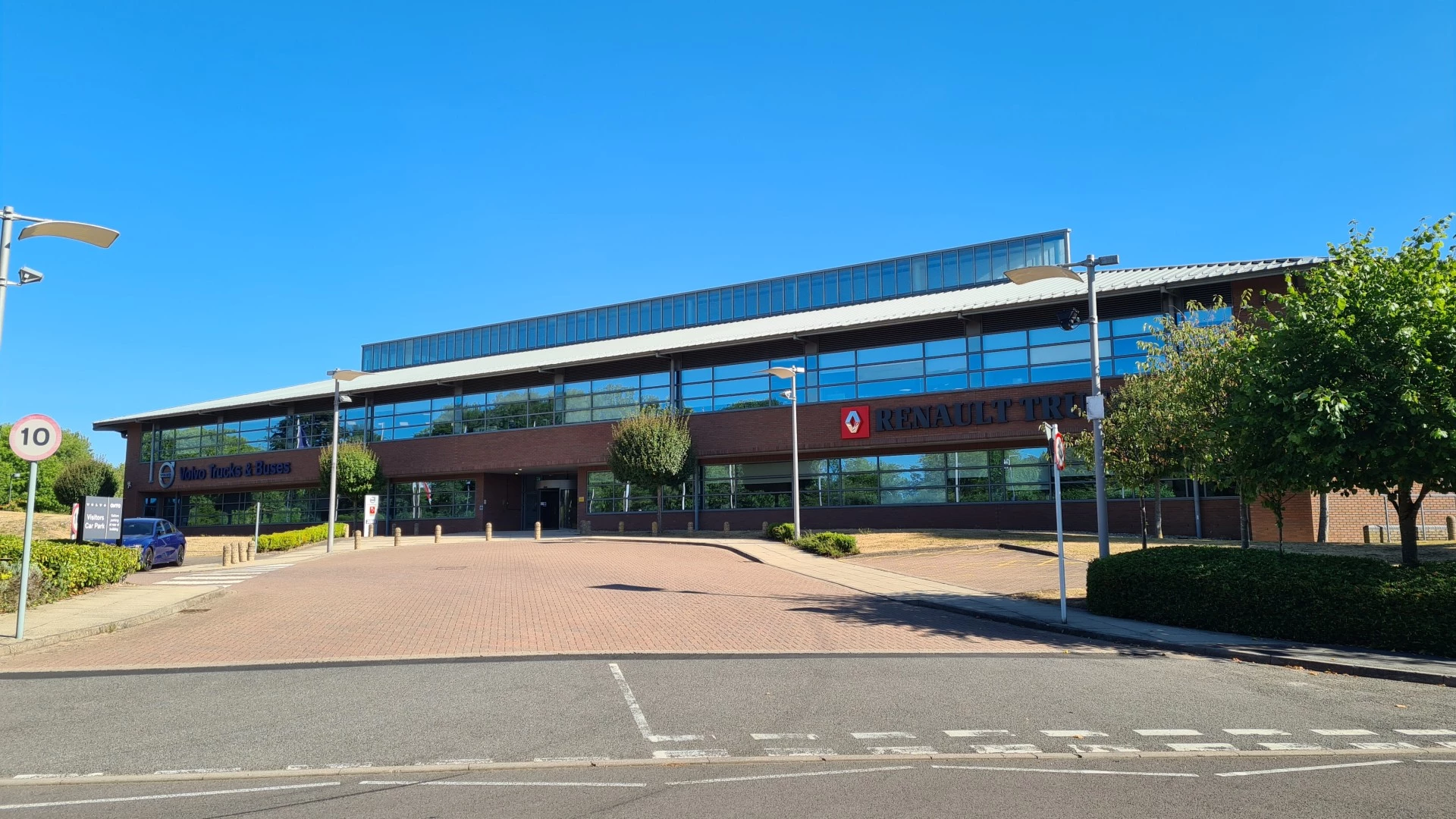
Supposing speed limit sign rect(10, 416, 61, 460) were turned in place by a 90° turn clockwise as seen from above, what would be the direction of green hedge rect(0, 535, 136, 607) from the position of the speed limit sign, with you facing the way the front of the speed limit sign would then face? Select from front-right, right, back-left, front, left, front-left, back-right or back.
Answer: right

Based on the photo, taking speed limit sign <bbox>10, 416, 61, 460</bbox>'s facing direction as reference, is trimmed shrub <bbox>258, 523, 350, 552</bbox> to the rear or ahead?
to the rear

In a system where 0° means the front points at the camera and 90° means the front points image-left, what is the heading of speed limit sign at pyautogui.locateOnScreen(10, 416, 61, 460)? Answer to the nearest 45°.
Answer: approximately 0°

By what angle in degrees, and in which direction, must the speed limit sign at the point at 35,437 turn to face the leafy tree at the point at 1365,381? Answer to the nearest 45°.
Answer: approximately 45° to its left

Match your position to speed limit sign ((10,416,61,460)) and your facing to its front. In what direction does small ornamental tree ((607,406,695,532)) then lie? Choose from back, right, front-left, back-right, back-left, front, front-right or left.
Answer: back-left

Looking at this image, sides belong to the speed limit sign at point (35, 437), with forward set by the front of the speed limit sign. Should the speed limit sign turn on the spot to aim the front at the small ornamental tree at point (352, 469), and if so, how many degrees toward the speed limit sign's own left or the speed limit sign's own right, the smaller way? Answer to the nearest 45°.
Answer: approximately 180°

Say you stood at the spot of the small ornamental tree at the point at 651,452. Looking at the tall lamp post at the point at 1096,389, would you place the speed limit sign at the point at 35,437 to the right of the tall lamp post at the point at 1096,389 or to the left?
right

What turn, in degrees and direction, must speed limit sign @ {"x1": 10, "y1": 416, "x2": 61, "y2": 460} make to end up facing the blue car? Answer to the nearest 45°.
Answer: approximately 180°

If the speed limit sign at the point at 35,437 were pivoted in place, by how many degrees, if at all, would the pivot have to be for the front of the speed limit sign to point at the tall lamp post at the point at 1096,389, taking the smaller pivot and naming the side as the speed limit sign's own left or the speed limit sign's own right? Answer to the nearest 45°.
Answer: approximately 90° to the speed limit sign's own left
